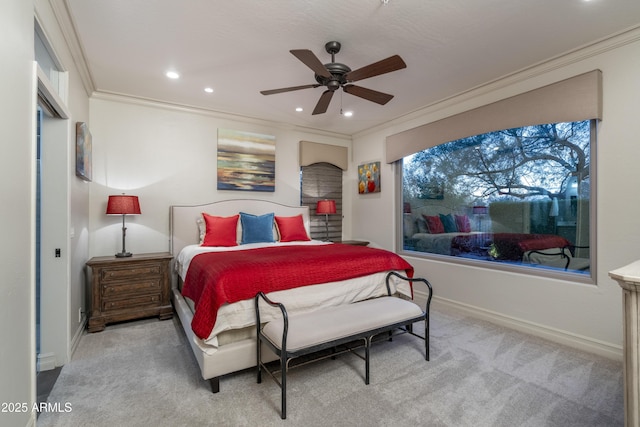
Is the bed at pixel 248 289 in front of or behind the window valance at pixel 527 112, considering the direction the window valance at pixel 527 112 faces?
in front

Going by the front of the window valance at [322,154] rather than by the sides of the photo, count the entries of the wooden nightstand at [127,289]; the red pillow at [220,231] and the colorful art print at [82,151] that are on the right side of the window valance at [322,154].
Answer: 3

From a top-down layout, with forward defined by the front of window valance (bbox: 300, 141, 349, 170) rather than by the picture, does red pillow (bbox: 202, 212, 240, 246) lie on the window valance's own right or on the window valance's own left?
on the window valance's own right

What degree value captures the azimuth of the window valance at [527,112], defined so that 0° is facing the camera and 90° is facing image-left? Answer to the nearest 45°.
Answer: approximately 45°

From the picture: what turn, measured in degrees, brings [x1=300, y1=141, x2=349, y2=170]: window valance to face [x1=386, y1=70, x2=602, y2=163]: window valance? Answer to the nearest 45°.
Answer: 0° — it already faces it

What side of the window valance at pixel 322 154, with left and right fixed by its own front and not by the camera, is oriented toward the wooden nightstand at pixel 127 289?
right

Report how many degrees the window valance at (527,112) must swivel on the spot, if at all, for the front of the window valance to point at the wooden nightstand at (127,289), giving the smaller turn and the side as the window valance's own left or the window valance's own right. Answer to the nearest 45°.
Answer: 0° — it already faces it

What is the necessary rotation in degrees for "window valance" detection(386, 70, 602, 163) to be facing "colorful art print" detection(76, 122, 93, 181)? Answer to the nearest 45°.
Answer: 0° — it already faces it

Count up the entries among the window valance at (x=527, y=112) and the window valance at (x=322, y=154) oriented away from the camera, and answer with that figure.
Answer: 0

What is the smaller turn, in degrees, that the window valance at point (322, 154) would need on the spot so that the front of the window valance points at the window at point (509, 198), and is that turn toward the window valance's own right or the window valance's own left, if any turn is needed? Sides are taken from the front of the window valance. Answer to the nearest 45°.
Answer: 0° — it already faces it
